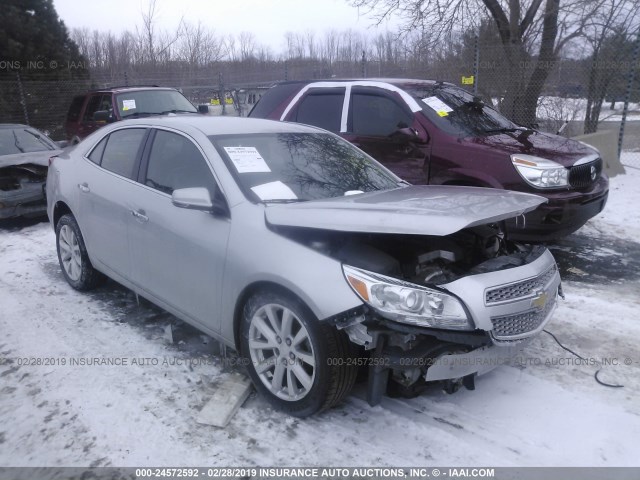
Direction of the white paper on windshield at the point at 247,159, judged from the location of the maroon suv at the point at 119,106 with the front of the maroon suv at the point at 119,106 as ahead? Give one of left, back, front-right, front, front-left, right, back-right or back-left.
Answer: front-right

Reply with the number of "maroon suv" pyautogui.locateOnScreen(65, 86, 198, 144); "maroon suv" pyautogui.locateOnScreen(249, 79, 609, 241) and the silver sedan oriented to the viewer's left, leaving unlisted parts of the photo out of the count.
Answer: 0

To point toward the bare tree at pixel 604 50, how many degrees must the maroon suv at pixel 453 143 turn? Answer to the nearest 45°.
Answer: approximately 90° to its left

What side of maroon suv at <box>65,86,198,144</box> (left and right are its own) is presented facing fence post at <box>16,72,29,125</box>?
back

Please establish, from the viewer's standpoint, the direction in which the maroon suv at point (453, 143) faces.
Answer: facing the viewer and to the right of the viewer

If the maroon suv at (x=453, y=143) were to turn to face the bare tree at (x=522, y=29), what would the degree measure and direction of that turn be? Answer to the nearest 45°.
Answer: approximately 135° to its left

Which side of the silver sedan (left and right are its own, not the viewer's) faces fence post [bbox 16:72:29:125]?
back
